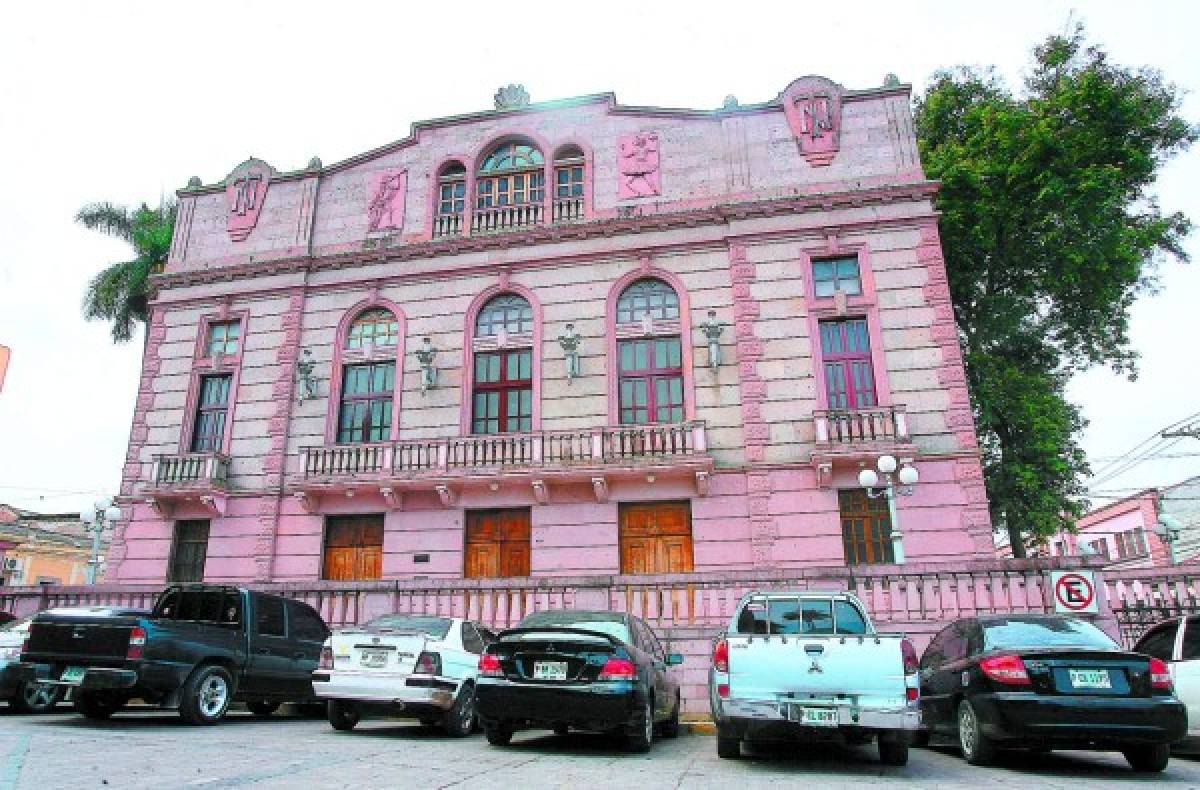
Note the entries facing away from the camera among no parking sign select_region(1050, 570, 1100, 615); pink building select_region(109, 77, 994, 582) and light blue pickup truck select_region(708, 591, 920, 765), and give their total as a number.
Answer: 1

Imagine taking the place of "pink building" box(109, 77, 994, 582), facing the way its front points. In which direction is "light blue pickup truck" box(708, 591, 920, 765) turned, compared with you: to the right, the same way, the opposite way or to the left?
the opposite way

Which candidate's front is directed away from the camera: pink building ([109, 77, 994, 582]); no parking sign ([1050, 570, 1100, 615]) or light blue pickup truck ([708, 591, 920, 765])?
the light blue pickup truck

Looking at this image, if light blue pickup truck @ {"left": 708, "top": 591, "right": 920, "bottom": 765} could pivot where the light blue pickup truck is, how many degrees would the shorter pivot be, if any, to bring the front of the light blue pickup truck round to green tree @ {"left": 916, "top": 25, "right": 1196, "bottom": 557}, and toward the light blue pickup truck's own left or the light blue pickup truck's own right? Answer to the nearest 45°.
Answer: approximately 45° to the light blue pickup truck's own right

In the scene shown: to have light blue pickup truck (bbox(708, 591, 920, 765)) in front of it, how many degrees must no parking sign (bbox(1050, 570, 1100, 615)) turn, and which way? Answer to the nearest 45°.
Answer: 0° — it already faces it

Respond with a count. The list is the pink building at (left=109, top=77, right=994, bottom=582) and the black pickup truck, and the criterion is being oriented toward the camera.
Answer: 1

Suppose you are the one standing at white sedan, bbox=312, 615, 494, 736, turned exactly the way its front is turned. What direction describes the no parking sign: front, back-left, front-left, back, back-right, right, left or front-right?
front-right

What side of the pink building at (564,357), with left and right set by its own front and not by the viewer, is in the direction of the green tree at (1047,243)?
left

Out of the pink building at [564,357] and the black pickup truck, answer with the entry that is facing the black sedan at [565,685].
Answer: the pink building

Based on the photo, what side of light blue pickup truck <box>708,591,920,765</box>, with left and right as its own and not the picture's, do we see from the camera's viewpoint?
back

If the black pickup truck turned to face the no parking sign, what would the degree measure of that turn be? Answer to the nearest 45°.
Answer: approximately 45° to its right

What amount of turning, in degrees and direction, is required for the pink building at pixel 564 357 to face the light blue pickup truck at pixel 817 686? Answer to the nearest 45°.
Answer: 0° — it already faces it

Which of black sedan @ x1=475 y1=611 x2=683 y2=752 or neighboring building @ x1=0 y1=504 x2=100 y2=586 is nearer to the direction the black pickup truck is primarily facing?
the neighboring building

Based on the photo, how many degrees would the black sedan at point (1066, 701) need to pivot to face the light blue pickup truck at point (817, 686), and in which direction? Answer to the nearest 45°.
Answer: approximately 90° to its left

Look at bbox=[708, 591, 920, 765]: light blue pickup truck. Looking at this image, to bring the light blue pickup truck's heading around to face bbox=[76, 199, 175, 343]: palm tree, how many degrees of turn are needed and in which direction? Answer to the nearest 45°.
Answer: approximately 45° to its left

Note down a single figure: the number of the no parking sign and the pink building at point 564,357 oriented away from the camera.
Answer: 0

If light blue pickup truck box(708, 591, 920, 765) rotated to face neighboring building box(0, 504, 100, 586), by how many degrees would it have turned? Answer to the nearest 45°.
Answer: approximately 45° to its left

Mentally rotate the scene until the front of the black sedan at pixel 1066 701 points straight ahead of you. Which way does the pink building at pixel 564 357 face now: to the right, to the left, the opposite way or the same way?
the opposite way

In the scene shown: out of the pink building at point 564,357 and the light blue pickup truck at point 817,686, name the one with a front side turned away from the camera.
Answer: the light blue pickup truck

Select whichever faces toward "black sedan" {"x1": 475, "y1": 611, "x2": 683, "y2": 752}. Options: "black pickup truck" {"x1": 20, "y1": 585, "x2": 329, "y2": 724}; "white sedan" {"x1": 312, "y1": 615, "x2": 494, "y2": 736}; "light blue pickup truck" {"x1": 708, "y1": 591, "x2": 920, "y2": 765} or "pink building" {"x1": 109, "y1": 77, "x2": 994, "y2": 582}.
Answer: the pink building
